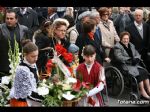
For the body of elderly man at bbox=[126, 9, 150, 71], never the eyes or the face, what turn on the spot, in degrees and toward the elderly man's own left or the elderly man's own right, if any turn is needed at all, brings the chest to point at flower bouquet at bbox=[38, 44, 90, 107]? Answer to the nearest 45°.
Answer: approximately 45° to the elderly man's own right

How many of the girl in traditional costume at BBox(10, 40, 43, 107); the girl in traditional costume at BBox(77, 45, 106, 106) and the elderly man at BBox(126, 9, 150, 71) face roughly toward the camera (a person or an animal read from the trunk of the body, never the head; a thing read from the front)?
2
